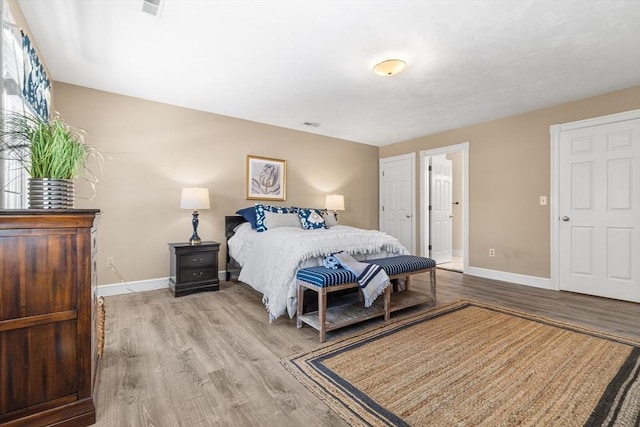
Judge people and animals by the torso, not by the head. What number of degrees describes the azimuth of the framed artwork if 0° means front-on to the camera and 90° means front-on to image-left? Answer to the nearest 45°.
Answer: approximately 315°

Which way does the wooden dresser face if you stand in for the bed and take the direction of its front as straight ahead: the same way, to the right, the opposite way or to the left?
to the left

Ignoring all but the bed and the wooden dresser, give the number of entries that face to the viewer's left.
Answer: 0

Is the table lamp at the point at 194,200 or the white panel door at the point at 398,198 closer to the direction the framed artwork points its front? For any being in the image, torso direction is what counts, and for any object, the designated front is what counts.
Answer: the white panel door

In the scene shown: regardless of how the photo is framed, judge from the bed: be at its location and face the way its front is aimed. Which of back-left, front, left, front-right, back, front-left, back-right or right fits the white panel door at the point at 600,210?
front-left

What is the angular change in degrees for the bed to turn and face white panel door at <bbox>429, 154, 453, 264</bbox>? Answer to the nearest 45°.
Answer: approximately 90° to its left

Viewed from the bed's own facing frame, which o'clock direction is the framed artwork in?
The framed artwork is roughly at 7 o'clock from the bed.

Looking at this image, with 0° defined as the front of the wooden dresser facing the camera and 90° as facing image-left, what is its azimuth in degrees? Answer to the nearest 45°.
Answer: approximately 270°

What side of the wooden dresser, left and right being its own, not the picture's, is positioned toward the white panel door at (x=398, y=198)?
front

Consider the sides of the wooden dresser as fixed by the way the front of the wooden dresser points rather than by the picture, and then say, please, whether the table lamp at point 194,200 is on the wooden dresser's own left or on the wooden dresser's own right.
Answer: on the wooden dresser's own left

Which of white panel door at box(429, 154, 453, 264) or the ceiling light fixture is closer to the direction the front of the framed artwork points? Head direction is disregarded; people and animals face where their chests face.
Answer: the ceiling light fixture

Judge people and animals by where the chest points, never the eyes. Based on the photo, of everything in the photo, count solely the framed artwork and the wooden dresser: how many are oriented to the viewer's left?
0

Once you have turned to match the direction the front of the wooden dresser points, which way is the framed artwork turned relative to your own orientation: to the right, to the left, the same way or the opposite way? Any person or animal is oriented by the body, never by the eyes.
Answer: to the right

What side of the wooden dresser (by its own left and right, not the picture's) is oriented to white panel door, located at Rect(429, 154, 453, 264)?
front

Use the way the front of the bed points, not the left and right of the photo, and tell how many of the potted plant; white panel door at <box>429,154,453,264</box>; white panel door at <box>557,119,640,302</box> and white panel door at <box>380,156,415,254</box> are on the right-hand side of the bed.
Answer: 1
